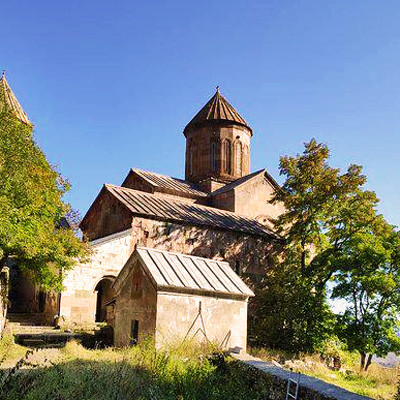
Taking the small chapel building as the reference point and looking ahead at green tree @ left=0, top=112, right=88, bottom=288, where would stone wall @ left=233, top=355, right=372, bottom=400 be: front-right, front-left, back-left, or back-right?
back-left

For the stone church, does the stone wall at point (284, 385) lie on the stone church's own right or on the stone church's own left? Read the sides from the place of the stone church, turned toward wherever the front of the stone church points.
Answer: on the stone church's own left

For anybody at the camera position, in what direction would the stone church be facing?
facing the viewer and to the left of the viewer

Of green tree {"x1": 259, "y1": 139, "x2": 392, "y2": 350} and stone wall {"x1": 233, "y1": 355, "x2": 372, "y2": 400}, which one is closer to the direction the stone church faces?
the stone wall
